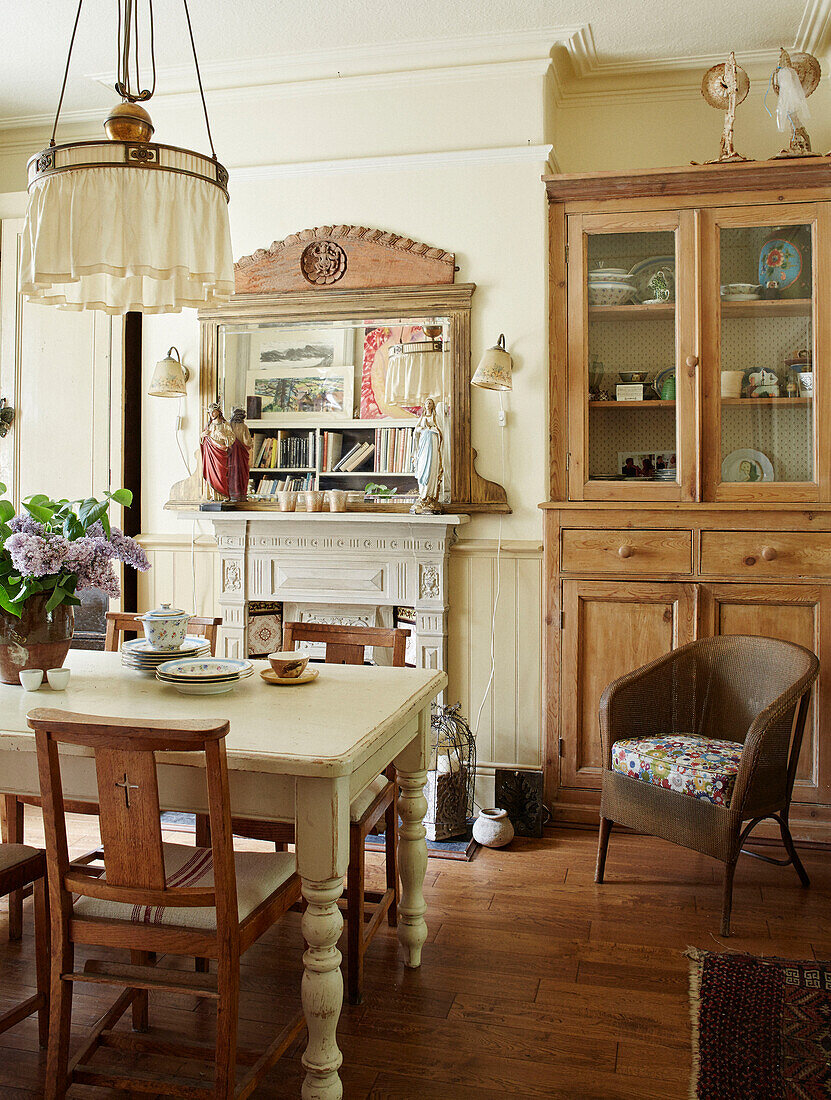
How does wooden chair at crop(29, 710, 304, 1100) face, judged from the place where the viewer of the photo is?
facing away from the viewer and to the right of the viewer

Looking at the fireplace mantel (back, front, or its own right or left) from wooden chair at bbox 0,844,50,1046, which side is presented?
front

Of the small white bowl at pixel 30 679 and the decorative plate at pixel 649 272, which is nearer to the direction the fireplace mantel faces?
the small white bowl

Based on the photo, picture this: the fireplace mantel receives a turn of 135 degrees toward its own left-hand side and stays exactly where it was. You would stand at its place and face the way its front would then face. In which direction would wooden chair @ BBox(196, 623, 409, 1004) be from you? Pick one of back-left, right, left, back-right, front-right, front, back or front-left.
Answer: back-right

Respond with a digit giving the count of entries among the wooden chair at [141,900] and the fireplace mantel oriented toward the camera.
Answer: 1

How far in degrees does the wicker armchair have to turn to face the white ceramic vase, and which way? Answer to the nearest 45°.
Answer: approximately 45° to its right

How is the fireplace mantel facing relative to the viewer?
toward the camera

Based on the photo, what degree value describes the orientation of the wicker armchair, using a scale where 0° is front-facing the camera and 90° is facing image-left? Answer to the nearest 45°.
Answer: approximately 45°

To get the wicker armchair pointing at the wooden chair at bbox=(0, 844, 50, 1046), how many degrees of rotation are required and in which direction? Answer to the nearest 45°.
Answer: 0° — it already faces it

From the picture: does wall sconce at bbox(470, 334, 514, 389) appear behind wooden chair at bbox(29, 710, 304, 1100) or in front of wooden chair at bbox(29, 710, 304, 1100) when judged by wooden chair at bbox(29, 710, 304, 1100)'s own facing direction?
in front

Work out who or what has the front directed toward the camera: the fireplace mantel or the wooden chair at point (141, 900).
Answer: the fireplace mantel

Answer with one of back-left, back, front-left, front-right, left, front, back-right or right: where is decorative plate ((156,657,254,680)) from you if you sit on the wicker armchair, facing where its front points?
front

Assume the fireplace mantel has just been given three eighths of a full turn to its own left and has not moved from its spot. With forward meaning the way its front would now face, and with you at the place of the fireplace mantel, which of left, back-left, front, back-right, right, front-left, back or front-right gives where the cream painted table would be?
back-right

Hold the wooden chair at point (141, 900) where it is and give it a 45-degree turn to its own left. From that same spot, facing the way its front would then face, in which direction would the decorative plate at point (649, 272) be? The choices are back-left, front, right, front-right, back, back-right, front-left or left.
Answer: front-right

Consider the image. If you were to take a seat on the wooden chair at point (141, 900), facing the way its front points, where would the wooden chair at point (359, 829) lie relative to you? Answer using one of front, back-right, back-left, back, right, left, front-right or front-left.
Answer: front
